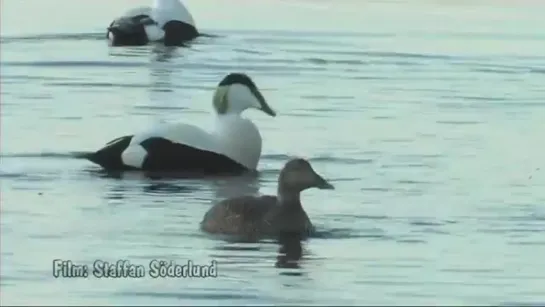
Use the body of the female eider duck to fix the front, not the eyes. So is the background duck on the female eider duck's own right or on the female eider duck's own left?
on the female eider duck's own left

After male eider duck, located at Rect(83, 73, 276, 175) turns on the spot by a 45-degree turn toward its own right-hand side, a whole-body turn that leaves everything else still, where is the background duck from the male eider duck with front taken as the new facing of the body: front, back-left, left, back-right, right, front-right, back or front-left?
back-left

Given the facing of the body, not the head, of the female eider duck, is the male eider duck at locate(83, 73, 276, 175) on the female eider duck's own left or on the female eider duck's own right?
on the female eider duck's own left

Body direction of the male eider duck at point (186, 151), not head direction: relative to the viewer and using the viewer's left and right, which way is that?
facing to the right of the viewer

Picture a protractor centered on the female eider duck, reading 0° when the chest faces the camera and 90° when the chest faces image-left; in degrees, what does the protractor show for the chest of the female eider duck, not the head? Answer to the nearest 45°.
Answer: approximately 270°

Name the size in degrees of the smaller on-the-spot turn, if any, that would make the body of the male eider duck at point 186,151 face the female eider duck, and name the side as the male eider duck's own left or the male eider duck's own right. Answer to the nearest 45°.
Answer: approximately 90° to the male eider duck's own right
